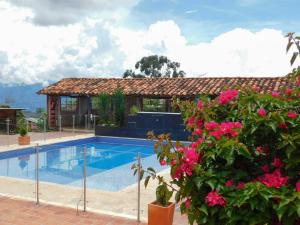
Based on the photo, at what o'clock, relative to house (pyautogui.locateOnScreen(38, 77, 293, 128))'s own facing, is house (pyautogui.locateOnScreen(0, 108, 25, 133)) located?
house (pyautogui.locateOnScreen(0, 108, 25, 133)) is roughly at 2 o'clock from house (pyautogui.locateOnScreen(38, 77, 293, 128)).

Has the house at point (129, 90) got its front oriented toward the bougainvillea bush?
yes

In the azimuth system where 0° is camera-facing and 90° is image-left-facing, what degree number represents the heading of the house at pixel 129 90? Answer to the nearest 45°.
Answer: approximately 0°

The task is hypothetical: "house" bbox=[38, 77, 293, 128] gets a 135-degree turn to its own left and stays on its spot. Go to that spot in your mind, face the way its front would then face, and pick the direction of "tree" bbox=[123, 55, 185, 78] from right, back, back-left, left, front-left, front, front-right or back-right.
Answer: front-left

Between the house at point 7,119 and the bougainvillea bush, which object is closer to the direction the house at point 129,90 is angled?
the bougainvillea bush
